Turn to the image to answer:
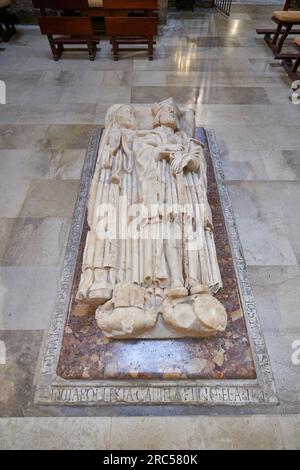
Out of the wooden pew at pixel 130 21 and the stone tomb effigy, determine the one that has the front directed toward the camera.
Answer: the stone tomb effigy

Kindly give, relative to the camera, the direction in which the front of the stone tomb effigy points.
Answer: facing the viewer

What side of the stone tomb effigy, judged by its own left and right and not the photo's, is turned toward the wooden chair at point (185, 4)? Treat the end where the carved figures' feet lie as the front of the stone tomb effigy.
back

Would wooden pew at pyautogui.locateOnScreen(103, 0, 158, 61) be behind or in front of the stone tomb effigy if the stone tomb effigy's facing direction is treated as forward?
behind

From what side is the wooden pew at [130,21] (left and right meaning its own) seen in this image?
back

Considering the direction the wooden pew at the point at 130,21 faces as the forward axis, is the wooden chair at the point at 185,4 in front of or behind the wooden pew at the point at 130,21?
in front
